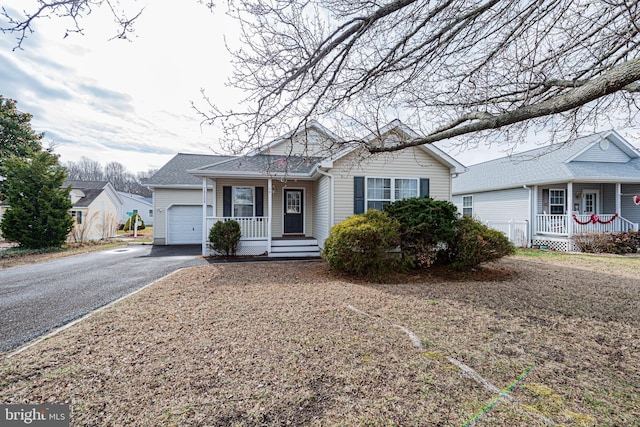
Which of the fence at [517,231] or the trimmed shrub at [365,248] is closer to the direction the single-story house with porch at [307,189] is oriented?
the trimmed shrub

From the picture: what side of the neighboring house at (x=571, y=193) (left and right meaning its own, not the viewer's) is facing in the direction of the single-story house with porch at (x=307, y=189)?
right

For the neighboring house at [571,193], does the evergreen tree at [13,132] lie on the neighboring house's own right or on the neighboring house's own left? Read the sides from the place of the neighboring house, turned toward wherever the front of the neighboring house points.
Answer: on the neighboring house's own right

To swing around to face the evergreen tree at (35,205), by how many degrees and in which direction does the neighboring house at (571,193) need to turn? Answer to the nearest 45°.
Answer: approximately 90° to its right

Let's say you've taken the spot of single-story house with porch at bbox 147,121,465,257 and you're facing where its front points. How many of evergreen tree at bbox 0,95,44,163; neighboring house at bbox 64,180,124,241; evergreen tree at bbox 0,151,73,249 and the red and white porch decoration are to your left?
1

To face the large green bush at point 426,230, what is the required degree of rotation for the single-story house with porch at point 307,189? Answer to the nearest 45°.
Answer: approximately 45° to its left

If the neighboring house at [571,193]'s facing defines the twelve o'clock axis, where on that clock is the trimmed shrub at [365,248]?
The trimmed shrub is roughly at 2 o'clock from the neighboring house.

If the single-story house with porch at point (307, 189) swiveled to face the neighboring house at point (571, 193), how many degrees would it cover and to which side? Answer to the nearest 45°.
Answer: approximately 90° to its left

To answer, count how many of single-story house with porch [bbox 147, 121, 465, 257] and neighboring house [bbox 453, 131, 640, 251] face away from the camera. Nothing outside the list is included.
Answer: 0

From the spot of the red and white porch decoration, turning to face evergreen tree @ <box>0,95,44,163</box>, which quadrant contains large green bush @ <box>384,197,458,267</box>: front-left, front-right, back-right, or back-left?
front-left

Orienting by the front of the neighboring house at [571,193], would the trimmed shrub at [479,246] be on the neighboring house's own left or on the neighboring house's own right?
on the neighboring house's own right

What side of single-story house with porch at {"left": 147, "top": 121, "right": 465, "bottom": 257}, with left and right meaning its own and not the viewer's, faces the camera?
front

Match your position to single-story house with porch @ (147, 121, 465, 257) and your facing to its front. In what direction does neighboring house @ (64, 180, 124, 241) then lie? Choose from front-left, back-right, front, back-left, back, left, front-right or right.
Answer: back-right
